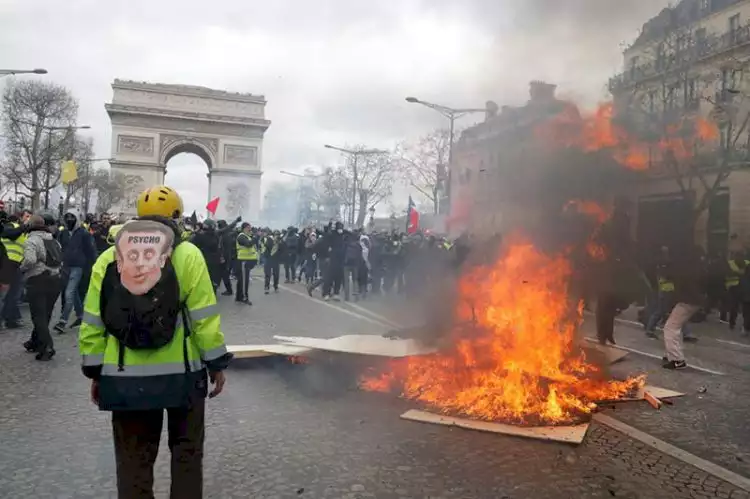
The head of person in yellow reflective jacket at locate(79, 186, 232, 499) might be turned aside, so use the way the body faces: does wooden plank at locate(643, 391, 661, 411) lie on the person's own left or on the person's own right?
on the person's own right

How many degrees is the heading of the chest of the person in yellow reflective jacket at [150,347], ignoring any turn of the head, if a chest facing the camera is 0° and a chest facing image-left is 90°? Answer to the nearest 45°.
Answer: approximately 180°

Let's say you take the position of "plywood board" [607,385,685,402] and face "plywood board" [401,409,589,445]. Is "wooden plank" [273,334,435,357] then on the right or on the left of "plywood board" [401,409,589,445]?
right

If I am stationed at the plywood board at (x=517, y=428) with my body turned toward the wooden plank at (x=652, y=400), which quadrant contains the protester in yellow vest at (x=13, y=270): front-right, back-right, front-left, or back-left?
back-left

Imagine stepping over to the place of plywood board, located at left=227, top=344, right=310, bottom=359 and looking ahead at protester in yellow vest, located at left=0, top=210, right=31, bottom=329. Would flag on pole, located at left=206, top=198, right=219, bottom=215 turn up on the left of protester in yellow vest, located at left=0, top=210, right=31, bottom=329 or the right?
right

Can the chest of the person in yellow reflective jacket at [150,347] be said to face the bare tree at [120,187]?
yes
